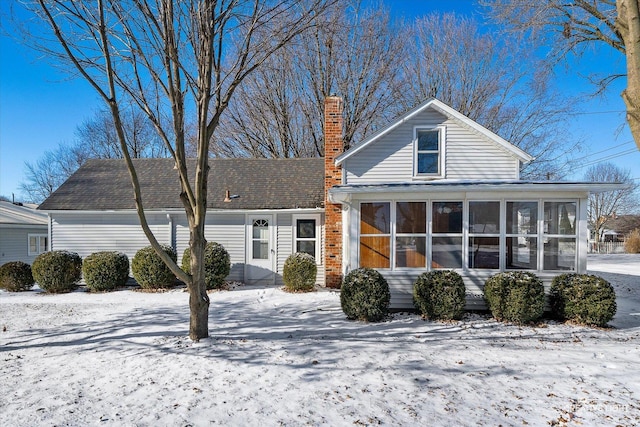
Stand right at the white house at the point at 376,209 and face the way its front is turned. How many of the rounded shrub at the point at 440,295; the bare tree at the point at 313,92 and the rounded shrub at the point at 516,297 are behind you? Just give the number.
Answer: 1

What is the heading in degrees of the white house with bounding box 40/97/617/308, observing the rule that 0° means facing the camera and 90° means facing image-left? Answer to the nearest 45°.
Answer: approximately 0°

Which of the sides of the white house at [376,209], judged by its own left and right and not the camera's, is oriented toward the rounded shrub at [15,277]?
right

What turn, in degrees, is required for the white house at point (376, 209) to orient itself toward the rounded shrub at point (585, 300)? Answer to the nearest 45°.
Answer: approximately 45° to its left

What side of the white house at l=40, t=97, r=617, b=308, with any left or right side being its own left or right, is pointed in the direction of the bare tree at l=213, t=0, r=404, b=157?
back
